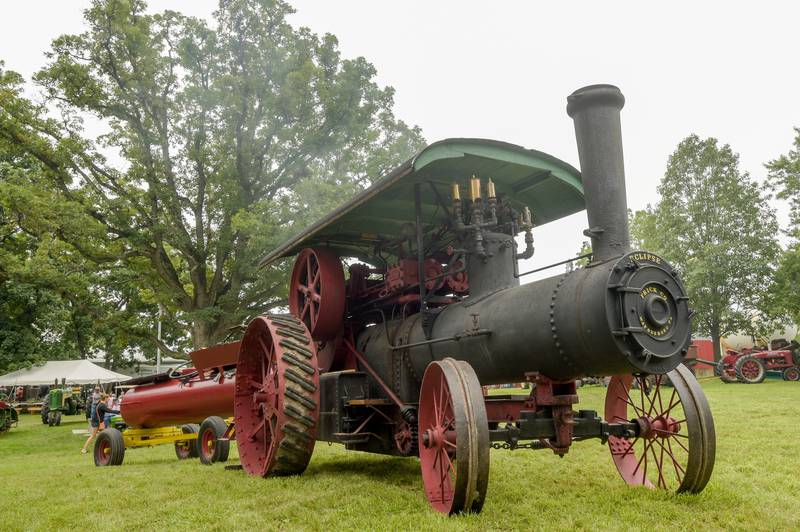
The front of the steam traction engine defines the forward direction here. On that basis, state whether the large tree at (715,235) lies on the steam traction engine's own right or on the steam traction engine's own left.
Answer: on the steam traction engine's own left

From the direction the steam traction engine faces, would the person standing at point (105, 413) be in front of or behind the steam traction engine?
behind

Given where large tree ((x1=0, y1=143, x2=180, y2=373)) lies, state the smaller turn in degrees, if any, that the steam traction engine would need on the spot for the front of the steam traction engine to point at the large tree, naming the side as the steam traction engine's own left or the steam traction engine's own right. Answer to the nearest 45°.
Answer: approximately 180°

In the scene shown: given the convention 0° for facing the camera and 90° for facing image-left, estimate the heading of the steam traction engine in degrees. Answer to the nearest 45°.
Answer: approximately 315°

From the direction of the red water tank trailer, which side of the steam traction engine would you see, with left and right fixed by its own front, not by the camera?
back

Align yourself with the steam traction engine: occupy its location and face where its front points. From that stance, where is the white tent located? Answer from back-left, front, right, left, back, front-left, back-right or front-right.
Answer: back

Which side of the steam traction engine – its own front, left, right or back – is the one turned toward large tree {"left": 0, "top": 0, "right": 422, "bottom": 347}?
back

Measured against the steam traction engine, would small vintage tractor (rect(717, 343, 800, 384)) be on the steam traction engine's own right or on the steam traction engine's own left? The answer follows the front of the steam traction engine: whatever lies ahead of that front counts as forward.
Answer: on the steam traction engine's own left
